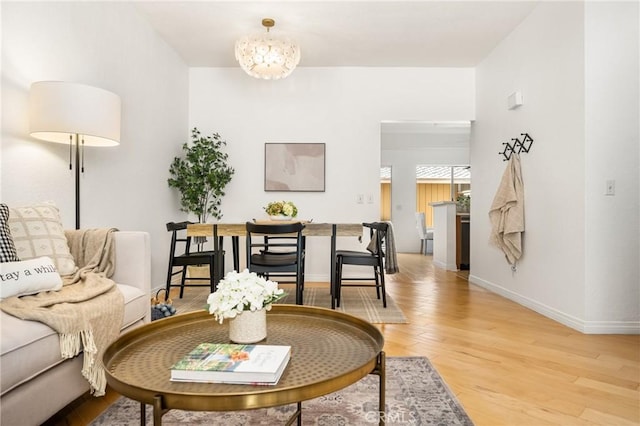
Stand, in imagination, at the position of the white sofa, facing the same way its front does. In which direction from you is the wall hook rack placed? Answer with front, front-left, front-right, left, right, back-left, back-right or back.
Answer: front-left

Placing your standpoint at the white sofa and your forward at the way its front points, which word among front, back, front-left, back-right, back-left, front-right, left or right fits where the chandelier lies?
left

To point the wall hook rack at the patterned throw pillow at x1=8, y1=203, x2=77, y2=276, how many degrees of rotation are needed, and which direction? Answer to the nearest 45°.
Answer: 0° — it already faces it

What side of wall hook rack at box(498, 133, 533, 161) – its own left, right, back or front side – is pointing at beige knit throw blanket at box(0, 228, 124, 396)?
front

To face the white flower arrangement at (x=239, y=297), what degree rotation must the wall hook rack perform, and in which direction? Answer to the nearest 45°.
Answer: approximately 45° to its left

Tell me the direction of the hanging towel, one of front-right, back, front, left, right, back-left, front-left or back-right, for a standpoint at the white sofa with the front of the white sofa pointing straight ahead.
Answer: front-left

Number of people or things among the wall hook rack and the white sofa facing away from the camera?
0

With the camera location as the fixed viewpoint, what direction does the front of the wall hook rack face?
facing the viewer and to the left of the viewer

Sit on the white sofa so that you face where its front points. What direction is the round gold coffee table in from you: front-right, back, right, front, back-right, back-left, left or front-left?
front

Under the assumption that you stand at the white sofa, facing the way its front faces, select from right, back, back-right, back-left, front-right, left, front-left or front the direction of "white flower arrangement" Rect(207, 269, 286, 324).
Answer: front

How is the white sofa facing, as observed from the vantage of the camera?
facing the viewer and to the right of the viewer

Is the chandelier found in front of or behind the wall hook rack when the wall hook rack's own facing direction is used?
in front

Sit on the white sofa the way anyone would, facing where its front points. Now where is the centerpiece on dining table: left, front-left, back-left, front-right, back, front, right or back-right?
left

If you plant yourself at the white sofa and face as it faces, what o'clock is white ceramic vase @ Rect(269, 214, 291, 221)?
The white ceramic vase is roughly at 9 o'clock from the white sofa.

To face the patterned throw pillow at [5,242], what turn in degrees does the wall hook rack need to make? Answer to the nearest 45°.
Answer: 0° — it already faces it

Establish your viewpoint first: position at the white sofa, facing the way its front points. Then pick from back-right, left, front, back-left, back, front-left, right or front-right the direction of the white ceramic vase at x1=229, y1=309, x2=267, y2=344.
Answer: front
